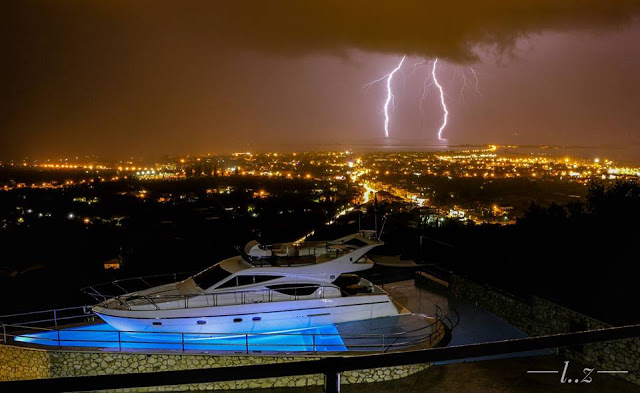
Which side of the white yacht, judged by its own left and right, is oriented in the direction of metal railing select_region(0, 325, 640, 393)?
left

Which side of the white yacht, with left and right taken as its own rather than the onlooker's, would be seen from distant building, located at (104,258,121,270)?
right

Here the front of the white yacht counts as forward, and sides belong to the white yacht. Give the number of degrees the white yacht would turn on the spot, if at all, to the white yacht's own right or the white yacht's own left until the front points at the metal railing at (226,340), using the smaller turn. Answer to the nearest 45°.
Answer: approximately 45° to the white yacht's own left

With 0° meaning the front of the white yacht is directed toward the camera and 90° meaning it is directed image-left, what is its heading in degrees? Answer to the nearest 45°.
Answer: approximately 90°
